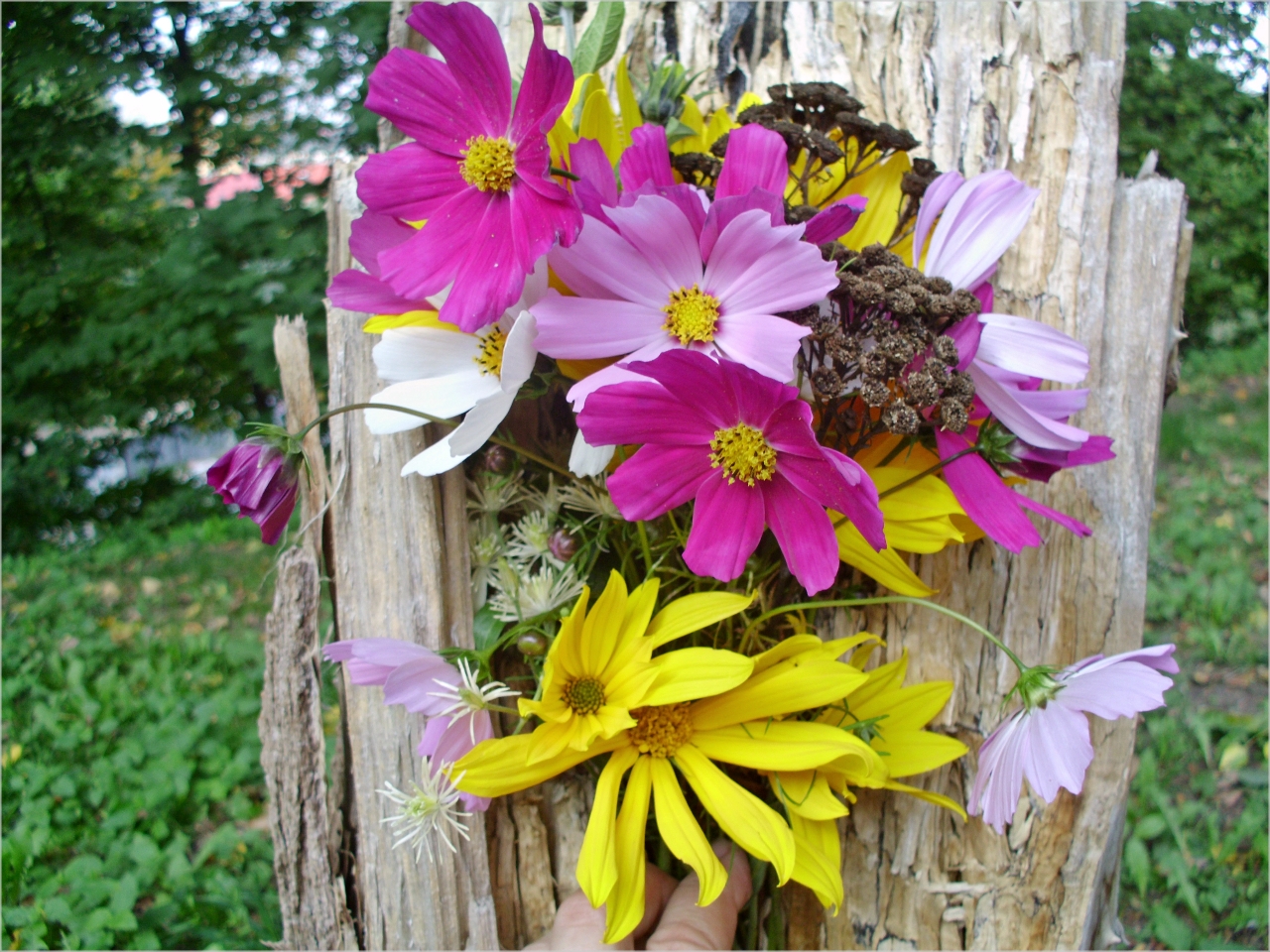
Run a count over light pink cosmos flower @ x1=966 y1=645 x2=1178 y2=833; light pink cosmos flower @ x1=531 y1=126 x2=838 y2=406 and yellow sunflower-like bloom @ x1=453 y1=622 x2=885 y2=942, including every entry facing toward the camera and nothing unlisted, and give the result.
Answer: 2
